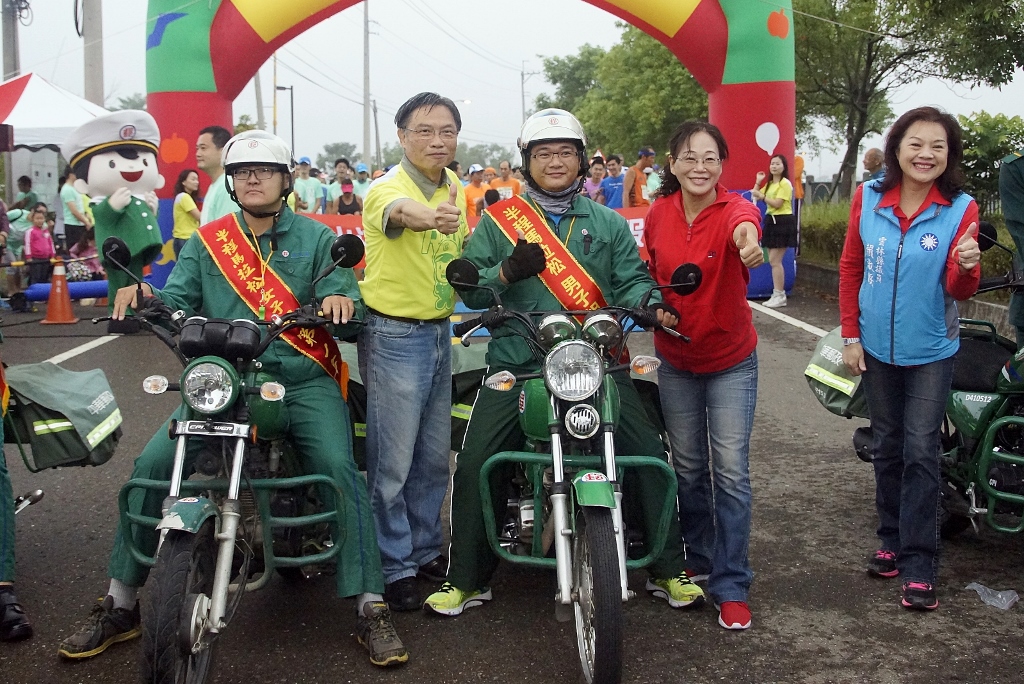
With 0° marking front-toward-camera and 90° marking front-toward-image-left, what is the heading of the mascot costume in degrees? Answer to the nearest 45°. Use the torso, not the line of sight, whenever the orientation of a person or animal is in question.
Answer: approximately 315°

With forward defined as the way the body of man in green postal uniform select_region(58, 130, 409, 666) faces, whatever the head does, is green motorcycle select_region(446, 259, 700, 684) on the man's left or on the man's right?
on the man's left

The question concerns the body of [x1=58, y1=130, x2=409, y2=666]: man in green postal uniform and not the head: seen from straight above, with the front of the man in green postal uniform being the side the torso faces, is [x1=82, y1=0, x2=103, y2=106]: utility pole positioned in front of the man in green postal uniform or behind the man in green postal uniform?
behind

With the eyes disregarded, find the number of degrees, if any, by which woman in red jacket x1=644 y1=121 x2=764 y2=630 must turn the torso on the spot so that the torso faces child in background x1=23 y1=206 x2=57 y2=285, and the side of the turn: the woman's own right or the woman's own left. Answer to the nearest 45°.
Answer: approximately 135° to the woman's own right

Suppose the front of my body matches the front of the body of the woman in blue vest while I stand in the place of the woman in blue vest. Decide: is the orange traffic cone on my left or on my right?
on my right

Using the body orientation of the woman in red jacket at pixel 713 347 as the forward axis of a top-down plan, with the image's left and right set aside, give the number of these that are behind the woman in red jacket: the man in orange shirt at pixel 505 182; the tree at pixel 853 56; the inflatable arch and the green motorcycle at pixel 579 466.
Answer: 3

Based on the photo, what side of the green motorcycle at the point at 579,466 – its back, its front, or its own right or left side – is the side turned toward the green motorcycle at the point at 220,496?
right

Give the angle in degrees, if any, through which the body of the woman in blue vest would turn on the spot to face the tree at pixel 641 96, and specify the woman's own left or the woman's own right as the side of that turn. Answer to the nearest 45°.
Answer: approximately 180°

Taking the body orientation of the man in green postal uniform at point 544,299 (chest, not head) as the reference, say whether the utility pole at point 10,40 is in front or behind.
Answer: behind

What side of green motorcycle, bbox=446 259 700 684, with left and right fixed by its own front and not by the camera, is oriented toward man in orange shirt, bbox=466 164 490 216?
back
